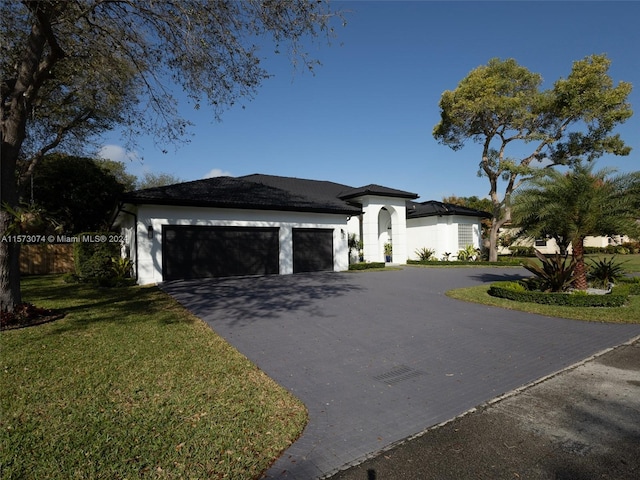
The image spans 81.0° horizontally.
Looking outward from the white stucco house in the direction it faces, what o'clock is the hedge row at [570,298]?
The hedge row is roughly at 12 o'clock from the white stucco house.

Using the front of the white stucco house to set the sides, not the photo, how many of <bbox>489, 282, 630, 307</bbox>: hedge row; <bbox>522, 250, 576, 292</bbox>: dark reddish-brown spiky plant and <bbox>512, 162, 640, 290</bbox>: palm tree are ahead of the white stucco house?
3

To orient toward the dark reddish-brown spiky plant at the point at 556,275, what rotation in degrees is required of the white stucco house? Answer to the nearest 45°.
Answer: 0° — it already faces it

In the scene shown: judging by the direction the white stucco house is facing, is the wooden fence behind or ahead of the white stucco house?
behind

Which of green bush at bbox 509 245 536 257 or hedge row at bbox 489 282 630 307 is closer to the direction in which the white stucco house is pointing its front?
the hedge row

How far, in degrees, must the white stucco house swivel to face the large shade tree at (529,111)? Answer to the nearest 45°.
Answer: approximately 45° to its left

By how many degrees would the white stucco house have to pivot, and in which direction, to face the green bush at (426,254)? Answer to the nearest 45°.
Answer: approximately 90° to its left

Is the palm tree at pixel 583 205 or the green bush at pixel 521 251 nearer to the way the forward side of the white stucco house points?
the palm tree

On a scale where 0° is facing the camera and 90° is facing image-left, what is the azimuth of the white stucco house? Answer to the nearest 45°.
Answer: approximately 315°
